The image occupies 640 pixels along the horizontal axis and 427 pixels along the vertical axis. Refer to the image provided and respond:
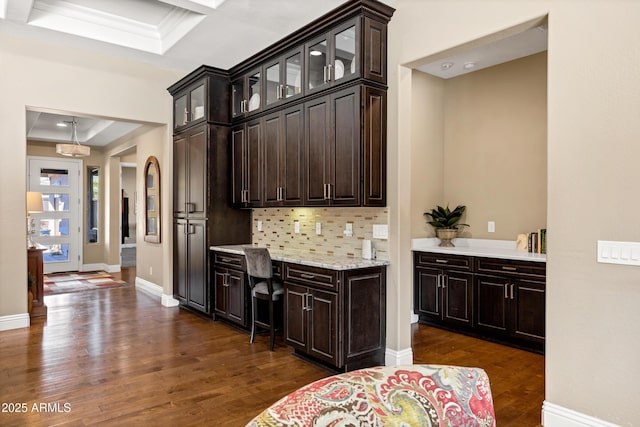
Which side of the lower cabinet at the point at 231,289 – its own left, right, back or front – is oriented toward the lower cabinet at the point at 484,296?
left

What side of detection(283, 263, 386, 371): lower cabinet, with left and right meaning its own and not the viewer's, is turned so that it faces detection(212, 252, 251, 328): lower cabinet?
right

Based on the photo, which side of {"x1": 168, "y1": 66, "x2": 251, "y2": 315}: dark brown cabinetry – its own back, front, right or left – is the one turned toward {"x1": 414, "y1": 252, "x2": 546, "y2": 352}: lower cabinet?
left

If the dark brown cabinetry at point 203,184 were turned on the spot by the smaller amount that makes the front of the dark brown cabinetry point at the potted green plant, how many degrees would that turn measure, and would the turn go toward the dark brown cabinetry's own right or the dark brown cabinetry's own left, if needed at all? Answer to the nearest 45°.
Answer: approximately 135° to the dark brown cabinetry's own left

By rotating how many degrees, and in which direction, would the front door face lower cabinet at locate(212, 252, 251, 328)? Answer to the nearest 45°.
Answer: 0° — it already faces it

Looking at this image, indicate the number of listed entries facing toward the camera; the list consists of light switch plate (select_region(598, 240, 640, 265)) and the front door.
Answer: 2

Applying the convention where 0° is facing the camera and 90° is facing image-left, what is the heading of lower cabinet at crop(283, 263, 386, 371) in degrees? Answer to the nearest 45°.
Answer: approximately 45°
